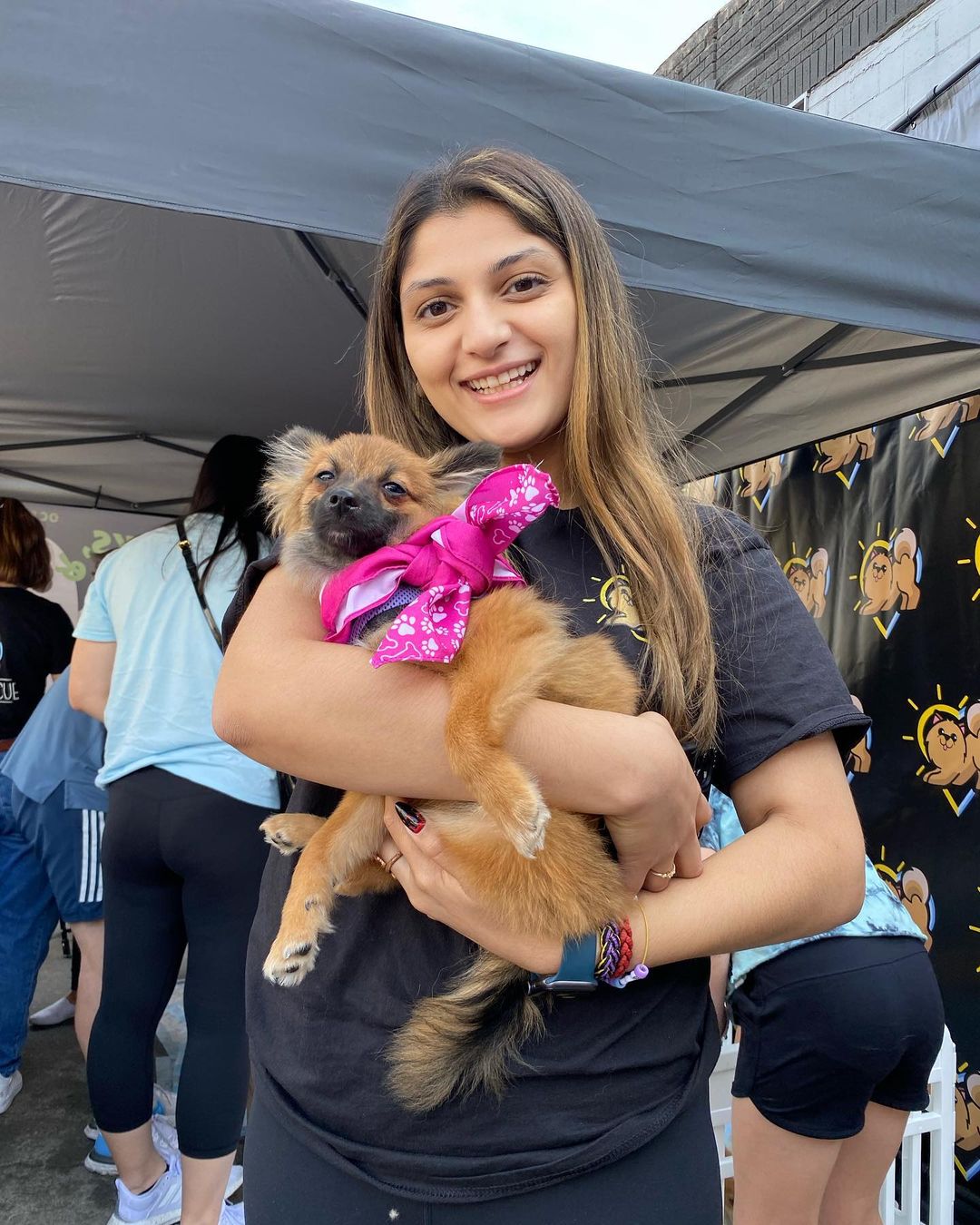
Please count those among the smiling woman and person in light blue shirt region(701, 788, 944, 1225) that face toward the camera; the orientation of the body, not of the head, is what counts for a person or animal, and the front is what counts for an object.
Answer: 1

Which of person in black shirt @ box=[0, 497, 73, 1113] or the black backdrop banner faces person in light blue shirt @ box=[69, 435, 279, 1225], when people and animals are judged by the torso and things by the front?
the black backdrop banner

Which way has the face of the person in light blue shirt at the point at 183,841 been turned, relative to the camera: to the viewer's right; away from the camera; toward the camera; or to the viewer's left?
away from the camera

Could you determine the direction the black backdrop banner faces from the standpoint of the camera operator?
facing the viewer and to the left of the viewer

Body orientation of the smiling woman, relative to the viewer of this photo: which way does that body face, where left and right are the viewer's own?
facing the viewer
